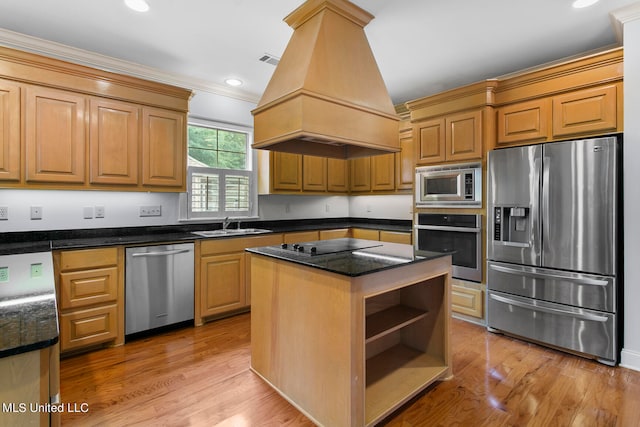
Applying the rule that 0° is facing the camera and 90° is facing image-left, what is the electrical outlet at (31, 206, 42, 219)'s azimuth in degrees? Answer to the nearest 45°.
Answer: approximately 0°

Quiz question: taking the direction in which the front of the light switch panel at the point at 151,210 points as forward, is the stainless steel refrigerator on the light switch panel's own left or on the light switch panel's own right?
on the light switch panel's own left

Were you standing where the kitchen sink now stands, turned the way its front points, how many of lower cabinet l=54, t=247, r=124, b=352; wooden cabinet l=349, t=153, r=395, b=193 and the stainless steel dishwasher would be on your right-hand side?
2

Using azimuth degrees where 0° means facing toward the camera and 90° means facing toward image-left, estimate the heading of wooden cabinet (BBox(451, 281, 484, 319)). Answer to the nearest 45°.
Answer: approximately 45°

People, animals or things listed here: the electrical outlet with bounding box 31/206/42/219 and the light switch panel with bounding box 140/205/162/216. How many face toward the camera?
2

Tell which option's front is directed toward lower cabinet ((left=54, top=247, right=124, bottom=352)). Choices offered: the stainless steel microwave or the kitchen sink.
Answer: the stainless steel microwave
